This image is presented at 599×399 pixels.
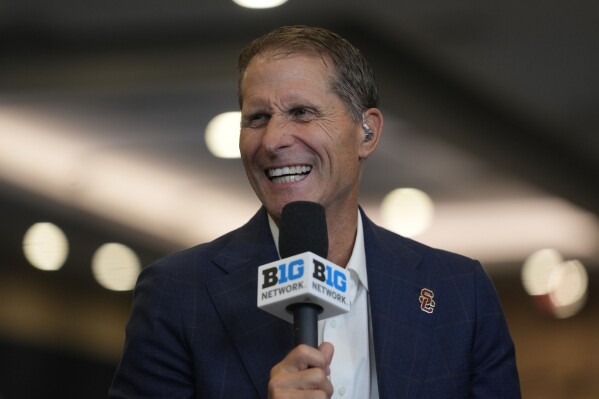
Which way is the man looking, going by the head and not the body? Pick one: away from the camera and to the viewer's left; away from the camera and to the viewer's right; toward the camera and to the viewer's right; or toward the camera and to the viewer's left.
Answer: toward the camera and to the viewer's left

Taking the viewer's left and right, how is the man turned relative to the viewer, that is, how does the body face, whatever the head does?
facing the viewer
